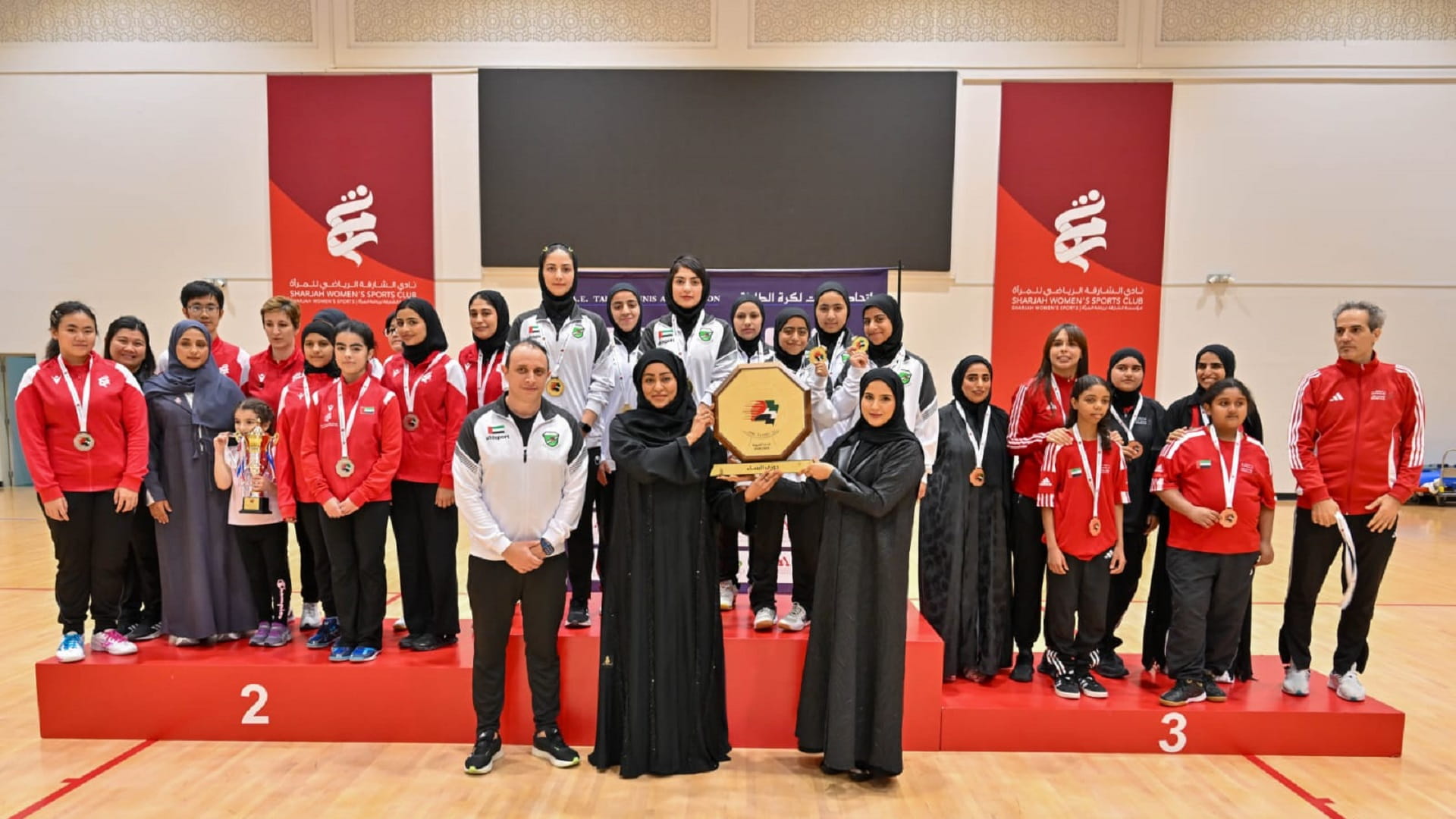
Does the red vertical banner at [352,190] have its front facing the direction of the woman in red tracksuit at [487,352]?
yes

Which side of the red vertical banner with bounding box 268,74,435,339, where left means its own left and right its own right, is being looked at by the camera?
front

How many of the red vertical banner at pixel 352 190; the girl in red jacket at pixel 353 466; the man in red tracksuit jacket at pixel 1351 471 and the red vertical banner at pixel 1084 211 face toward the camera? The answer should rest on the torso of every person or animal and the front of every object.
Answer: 4

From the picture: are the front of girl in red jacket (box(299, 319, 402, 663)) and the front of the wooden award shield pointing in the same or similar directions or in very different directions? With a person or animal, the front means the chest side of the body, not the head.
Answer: same or similar directions

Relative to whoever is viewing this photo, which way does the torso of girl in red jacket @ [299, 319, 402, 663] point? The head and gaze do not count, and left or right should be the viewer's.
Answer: facing the viewer

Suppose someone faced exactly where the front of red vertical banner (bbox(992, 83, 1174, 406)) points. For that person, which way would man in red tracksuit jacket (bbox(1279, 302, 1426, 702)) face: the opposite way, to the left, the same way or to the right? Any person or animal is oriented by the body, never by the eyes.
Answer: the same way

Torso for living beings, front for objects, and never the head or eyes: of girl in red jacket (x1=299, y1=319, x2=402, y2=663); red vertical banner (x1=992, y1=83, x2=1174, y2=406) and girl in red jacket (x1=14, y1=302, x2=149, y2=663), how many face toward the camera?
3

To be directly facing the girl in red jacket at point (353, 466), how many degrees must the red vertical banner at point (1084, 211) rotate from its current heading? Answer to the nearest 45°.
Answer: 0° — it already faces them

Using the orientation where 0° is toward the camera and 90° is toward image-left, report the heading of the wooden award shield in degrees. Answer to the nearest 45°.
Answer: approximately 0°

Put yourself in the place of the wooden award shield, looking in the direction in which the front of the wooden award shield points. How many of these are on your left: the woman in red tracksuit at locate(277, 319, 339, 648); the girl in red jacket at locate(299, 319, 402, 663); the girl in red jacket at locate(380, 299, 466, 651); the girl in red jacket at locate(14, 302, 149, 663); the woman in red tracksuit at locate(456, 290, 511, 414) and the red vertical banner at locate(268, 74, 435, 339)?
0

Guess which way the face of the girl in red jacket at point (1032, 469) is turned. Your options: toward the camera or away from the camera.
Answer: toward the camera

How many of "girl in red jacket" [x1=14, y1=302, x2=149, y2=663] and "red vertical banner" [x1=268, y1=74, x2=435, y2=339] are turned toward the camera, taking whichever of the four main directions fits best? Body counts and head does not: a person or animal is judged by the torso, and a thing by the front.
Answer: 2

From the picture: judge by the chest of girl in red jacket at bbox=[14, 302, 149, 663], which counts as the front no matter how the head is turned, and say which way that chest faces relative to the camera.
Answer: toward the camera
